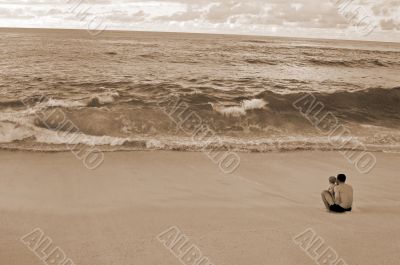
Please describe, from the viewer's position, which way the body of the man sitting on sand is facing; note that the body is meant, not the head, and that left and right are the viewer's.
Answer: facing away from the viewer and to the left of the viewer
